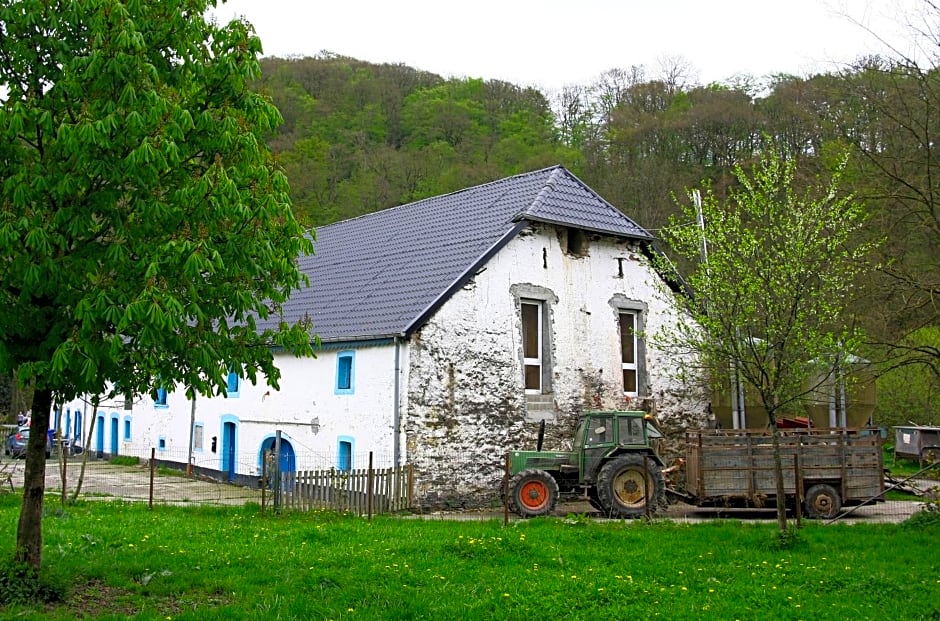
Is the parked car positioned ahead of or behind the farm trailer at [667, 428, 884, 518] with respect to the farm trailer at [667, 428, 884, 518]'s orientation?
ahead

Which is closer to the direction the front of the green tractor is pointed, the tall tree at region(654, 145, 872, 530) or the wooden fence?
the wooden fence

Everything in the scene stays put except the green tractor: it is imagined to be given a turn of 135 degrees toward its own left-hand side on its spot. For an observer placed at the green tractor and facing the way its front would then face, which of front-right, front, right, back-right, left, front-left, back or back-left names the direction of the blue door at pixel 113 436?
back

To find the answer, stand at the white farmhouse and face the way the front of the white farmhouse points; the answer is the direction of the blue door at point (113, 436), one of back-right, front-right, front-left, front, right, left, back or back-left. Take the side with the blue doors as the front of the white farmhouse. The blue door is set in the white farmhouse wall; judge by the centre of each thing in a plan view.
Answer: right

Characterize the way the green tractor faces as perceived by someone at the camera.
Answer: facing to the left of the viewer

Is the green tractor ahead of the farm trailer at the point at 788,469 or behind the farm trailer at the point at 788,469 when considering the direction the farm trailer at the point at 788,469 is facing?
ahead

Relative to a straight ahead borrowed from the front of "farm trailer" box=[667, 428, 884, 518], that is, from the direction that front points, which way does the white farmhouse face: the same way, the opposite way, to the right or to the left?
to the left

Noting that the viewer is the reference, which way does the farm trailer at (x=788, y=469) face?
facing to the left of the viewer

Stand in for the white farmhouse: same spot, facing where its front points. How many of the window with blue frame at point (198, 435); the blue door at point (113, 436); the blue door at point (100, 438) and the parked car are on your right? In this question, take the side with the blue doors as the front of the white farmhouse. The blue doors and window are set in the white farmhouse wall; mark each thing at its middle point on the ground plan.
4

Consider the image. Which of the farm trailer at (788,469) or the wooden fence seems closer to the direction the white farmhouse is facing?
the wooden fence

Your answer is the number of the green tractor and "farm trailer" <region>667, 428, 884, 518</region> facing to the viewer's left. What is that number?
2

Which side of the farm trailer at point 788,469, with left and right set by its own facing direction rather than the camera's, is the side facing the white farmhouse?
front

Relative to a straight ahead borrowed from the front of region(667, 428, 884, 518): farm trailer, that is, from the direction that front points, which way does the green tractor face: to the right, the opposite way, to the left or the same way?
the same way

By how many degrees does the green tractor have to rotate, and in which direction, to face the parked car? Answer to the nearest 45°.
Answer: approximately 45° to its right

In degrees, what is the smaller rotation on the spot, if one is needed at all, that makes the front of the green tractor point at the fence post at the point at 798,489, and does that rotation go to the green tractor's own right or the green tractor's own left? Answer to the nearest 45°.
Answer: approximately 180°

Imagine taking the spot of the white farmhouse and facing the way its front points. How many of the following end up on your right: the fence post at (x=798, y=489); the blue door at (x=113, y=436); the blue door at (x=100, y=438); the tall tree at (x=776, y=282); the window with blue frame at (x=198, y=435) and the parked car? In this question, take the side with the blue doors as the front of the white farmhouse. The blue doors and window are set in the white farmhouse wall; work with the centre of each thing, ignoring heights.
4

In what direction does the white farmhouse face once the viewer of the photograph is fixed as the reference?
facing the viewer and to the left of the viewer
